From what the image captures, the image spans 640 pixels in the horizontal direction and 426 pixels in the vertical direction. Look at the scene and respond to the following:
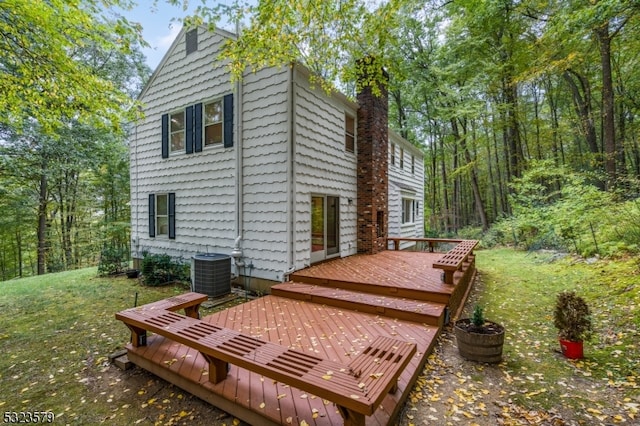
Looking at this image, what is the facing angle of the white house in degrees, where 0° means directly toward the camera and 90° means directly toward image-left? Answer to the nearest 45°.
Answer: approximately 135°

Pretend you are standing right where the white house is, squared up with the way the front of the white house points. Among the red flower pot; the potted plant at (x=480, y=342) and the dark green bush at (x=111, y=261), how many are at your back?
2

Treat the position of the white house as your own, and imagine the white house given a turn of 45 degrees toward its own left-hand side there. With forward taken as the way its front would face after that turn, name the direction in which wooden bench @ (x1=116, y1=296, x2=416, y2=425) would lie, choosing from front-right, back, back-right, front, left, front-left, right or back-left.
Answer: left

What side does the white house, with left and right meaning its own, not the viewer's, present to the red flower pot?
back
